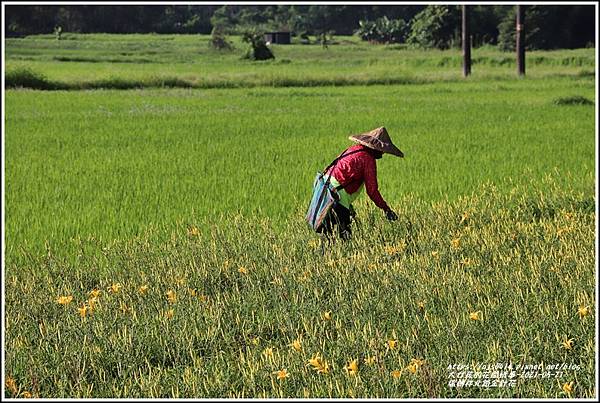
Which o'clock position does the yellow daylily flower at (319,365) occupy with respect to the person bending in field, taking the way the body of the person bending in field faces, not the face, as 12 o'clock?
The yellow daylily flower is roughly at 3 o'clock from the person bending in field.

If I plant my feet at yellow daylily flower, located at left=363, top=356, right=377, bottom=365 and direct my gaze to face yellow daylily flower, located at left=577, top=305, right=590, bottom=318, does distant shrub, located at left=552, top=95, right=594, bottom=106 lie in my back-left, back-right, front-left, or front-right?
front-left

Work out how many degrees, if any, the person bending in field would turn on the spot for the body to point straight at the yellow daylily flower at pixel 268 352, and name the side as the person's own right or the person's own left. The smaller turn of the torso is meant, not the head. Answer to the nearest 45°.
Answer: approximately 90° to the person's own right

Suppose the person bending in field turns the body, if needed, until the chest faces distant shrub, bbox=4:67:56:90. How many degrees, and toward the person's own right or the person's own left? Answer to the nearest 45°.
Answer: approximately 135° to the person's own left

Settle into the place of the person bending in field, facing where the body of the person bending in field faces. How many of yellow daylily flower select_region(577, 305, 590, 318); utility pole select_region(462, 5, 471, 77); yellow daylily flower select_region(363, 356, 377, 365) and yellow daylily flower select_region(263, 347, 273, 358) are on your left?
1

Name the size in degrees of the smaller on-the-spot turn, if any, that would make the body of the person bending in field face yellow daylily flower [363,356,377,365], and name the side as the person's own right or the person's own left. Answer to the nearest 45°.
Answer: approximately 90° to the person's own right

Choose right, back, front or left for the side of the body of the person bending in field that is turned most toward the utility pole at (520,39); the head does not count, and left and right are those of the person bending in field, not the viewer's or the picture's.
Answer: left

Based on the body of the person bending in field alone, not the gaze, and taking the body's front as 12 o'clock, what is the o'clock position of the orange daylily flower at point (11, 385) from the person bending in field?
The orange daylily flower is roughly at 4 o'clock from the person bending in field.

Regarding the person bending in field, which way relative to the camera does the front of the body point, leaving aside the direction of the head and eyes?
to the viewer's right

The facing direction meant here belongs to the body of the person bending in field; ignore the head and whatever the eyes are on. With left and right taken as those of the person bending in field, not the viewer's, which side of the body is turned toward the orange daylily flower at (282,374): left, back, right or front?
right

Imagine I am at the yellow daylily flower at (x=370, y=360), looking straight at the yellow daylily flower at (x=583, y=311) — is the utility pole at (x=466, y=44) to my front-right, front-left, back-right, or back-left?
front-left

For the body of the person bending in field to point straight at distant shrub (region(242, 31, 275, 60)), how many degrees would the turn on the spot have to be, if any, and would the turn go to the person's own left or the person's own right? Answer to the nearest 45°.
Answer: approximately 90° to the person's own left

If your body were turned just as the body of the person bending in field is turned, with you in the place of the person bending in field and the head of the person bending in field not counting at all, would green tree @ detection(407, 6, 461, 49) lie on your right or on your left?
on your left

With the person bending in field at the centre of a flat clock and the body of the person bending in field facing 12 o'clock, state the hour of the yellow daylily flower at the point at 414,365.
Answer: The yellow daylily flower is roughly at 3 o'clock from the person bending in field.

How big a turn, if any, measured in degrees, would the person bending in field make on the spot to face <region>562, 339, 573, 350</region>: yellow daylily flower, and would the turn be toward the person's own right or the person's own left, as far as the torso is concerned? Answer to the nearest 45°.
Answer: approximately 45° to the person's own right
